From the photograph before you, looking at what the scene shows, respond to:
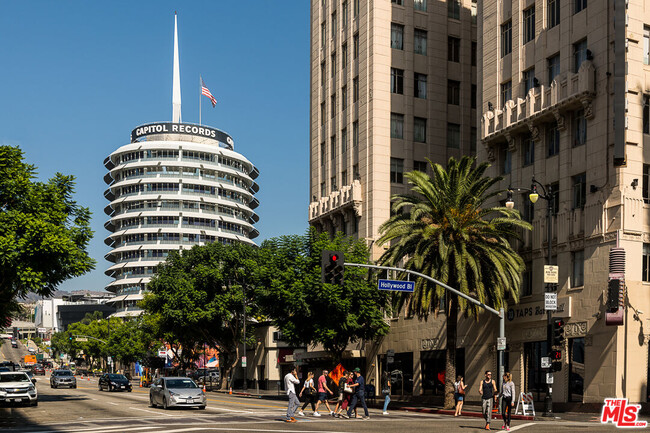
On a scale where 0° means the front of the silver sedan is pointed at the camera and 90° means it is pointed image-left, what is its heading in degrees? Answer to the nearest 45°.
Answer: approximately 315°

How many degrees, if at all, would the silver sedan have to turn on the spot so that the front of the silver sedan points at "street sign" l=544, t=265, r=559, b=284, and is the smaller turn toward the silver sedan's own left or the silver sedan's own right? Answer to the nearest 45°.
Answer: approximately 45° to the silver sedan's own left

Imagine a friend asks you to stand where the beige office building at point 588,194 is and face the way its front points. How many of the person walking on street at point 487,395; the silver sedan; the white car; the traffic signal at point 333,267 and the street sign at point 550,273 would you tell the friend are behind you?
0

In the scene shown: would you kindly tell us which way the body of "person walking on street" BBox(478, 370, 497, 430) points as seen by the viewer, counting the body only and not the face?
toward the camera

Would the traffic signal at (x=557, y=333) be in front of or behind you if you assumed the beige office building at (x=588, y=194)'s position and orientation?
in front

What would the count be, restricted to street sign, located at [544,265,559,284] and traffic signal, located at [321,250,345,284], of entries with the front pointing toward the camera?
2

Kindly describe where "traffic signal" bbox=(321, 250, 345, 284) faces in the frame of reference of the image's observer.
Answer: facing the viewer

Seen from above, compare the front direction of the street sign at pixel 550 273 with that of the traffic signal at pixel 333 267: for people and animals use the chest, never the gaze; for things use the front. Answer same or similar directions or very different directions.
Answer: same or similar directions

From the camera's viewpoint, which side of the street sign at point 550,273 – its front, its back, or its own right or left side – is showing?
front

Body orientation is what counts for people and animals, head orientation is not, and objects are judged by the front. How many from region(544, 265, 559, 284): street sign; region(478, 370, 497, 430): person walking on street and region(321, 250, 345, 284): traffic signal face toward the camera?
3

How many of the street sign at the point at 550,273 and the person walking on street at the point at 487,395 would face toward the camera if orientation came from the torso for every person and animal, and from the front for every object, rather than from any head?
2
